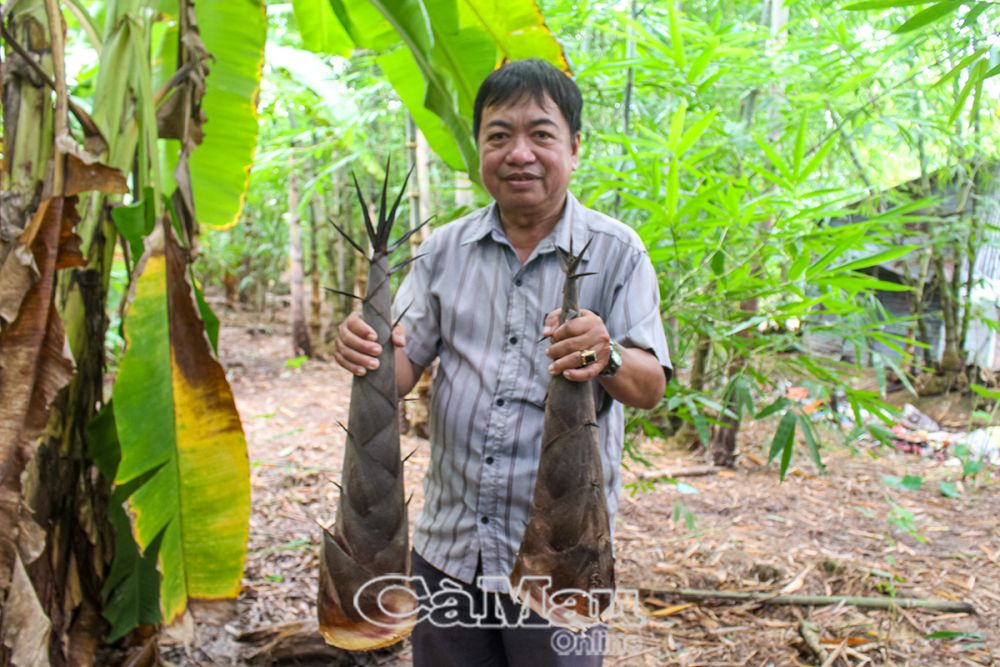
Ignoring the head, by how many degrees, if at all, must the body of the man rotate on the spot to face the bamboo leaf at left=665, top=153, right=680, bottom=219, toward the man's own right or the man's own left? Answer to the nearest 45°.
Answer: approximately 135° to the man's own left

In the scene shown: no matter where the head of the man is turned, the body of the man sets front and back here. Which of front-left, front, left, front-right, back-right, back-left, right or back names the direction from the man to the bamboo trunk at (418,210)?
back

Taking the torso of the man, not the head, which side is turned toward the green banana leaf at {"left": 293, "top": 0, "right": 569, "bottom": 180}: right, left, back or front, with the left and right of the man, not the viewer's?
back

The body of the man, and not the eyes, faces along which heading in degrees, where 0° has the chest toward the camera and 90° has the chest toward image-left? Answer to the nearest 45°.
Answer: approximately 0°

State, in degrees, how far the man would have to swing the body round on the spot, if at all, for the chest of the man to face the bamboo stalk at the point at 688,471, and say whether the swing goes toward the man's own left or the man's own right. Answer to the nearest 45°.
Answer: approximately 180°

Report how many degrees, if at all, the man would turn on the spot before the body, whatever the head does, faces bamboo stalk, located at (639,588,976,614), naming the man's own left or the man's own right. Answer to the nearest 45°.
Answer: approximately 135° to the man's own left

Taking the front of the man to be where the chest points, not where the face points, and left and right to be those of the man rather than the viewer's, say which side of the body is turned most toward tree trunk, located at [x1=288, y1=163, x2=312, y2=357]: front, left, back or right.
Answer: back
